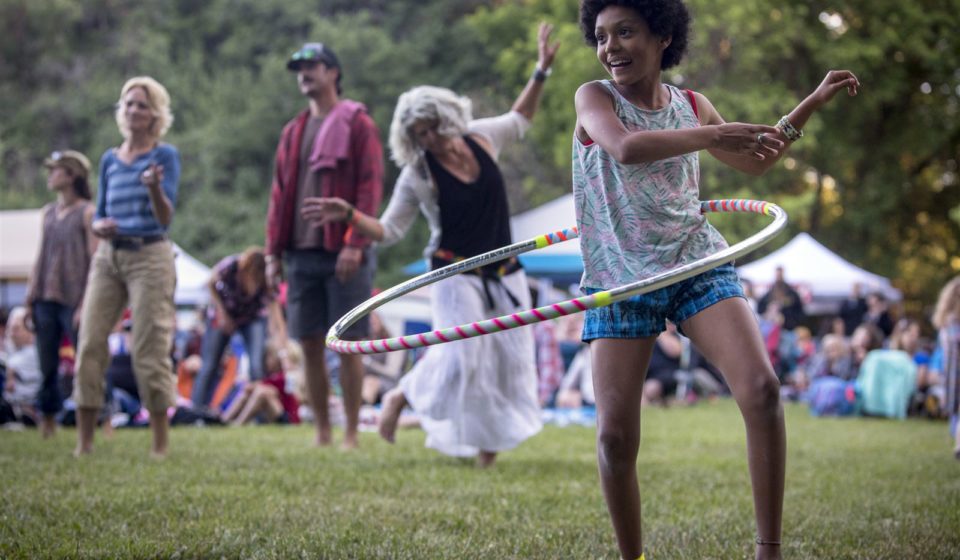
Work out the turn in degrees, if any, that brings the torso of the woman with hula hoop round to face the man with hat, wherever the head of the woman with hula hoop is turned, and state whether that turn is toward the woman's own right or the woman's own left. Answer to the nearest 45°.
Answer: approximately 135° to the woman's own right

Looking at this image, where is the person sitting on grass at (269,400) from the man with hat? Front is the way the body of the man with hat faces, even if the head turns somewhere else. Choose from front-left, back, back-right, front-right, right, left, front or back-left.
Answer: back-right

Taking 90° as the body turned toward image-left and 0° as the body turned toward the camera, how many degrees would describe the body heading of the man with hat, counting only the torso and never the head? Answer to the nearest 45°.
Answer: approximately 45°

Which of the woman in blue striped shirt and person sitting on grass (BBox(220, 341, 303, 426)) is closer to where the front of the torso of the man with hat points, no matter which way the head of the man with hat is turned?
the woman in blue striped shirt

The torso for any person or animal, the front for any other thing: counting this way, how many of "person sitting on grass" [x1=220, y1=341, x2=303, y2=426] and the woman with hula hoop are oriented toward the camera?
1

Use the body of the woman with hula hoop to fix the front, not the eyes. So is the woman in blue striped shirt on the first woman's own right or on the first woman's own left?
on the first woman's own right

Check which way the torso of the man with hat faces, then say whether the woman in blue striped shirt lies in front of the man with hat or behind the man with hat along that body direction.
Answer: in front

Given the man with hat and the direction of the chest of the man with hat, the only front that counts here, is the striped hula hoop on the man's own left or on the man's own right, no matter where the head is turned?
on the man's own left

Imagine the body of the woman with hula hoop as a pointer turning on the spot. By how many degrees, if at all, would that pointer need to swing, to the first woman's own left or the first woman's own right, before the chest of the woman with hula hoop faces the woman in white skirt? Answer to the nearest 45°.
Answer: approximately 135° to the first woman's own right

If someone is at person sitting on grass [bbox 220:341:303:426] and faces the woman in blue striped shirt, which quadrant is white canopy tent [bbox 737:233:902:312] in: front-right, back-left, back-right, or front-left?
back-left

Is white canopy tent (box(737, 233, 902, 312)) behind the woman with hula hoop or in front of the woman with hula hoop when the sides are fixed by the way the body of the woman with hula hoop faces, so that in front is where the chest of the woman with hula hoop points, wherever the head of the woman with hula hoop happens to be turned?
behind

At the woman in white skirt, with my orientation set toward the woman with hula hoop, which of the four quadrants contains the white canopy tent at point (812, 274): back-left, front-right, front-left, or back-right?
back-left
